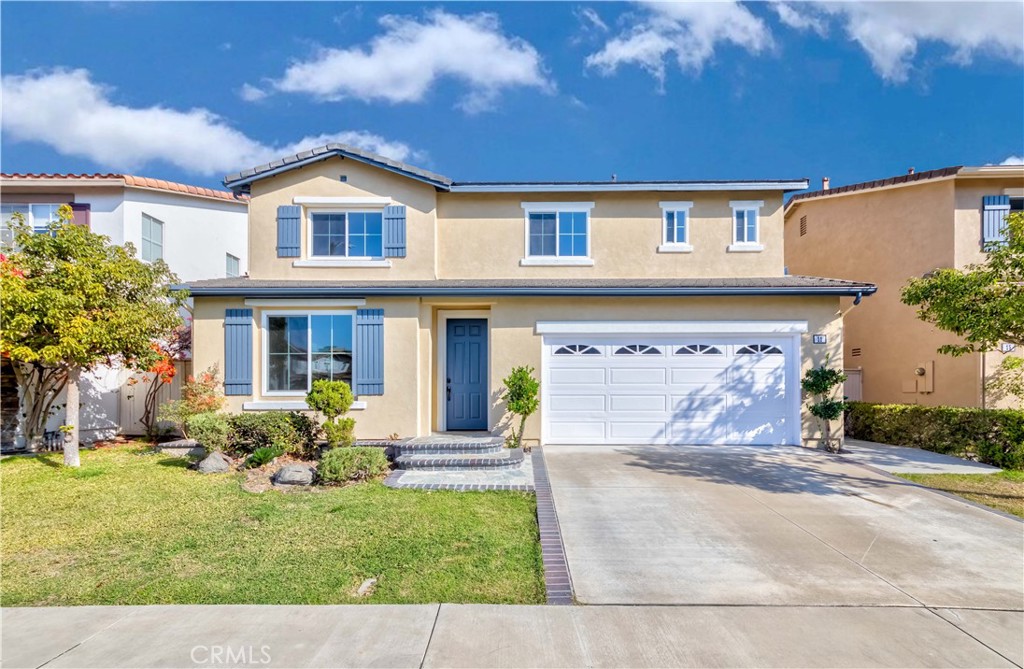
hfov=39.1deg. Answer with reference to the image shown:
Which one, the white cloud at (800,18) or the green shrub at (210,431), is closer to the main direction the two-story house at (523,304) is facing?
the green shrub

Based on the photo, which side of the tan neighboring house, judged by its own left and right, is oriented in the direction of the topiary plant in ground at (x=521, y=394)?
right

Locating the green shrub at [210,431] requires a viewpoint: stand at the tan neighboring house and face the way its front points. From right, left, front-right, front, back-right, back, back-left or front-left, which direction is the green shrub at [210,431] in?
right

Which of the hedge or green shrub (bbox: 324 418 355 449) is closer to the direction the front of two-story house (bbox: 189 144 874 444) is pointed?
the green shrub

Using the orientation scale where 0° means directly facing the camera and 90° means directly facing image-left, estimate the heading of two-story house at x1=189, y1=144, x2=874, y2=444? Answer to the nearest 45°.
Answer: approximately 0°

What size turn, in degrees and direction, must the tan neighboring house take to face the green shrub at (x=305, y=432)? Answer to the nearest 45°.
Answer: approximately 90° to its right

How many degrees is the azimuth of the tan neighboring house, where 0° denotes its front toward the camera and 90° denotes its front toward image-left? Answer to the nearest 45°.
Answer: approximately 315°

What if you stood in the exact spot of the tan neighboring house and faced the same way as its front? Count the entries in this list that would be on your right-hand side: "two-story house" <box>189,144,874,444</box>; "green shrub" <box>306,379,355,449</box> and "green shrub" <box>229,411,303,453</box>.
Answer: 3

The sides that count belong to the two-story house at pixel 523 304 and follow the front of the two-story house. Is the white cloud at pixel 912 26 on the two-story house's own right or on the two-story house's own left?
on the two-story house's own left

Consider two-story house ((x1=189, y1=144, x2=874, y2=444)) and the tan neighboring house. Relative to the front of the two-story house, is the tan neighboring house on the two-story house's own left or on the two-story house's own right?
on the two-story house's own left
